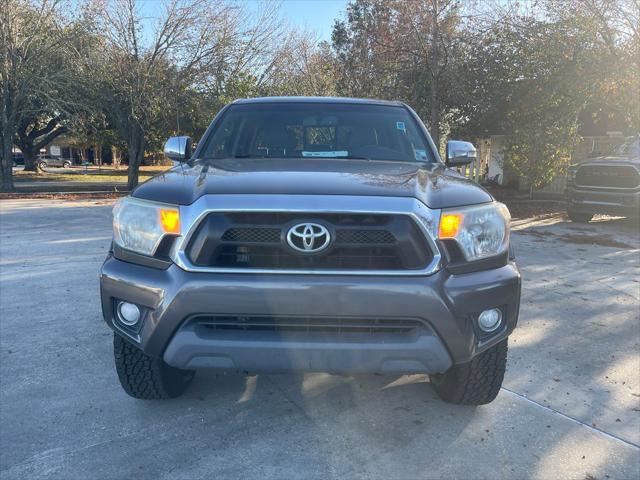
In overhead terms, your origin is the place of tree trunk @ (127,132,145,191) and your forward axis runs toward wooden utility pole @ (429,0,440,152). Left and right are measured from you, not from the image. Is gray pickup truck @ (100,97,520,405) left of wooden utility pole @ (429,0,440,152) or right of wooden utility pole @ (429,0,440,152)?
right

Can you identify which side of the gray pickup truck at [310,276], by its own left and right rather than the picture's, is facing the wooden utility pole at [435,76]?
back

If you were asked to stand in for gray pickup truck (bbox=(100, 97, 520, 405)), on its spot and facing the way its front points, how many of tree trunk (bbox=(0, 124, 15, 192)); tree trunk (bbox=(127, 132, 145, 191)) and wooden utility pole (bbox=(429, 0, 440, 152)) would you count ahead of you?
0

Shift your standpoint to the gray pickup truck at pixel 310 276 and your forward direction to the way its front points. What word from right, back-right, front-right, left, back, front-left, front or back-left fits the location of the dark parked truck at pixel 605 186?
back-left

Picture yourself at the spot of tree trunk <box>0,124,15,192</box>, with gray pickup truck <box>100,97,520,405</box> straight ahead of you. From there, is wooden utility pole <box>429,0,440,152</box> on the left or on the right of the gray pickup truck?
left

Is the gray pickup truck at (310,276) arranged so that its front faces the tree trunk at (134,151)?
no

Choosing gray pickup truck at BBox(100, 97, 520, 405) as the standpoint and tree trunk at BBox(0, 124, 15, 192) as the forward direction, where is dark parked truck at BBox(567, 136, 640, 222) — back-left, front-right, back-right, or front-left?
front-right

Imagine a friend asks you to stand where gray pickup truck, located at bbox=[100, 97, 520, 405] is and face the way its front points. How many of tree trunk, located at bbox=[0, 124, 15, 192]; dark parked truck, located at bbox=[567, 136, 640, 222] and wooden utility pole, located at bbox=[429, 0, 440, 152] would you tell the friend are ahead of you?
0

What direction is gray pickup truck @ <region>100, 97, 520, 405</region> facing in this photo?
toward the camera

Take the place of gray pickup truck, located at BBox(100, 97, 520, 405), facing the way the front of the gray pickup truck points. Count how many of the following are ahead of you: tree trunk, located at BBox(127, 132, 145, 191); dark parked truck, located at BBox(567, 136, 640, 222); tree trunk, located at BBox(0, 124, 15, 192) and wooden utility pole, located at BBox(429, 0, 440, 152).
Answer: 0

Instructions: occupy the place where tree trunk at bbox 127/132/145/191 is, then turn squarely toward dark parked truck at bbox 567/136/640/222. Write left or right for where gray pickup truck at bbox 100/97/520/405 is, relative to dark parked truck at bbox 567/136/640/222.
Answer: right

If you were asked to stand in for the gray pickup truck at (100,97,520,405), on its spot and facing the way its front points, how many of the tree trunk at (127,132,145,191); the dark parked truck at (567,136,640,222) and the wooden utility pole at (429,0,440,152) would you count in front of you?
0

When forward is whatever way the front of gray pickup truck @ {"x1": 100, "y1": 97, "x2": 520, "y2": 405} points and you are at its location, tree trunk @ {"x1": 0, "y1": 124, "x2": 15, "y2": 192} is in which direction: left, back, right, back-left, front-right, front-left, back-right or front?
back-right
